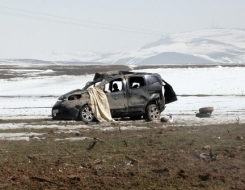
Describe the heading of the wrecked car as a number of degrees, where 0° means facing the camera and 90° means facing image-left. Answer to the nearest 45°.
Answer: approximately 45°
